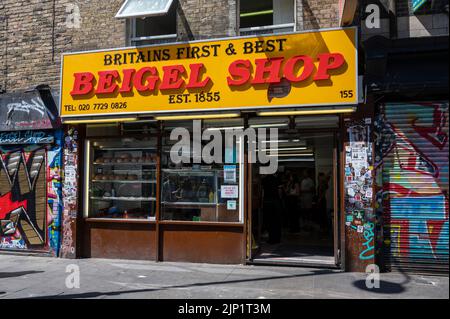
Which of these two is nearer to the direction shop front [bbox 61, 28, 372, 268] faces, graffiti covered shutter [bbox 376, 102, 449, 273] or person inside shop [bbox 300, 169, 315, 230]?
the graffiti covered shutter

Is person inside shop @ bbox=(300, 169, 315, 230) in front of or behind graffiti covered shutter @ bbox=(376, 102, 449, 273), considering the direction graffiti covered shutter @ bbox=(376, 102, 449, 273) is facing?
behind

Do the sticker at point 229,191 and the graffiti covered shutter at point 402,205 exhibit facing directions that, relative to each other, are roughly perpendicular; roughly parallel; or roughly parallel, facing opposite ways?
roughly parallel

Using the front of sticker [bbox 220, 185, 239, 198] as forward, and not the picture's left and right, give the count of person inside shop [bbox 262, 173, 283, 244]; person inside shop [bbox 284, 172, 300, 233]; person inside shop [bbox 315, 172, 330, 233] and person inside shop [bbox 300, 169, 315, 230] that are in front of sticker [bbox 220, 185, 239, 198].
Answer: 0

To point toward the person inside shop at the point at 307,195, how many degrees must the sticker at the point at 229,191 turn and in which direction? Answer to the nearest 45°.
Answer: approximately 135° to its left

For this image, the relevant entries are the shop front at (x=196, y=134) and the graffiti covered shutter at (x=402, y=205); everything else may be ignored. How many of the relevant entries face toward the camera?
2

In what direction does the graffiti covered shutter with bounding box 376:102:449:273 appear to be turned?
toward the camera

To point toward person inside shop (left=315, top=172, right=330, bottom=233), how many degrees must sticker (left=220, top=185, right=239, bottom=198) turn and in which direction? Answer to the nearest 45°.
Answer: approximately 135° to its left

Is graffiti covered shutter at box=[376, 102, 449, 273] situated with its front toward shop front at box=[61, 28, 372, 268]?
no

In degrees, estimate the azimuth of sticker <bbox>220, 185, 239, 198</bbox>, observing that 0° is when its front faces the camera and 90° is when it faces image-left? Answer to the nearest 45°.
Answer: approximately 0°

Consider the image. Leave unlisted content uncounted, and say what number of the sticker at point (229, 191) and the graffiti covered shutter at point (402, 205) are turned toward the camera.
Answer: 2

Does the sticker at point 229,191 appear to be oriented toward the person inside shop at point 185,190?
no
